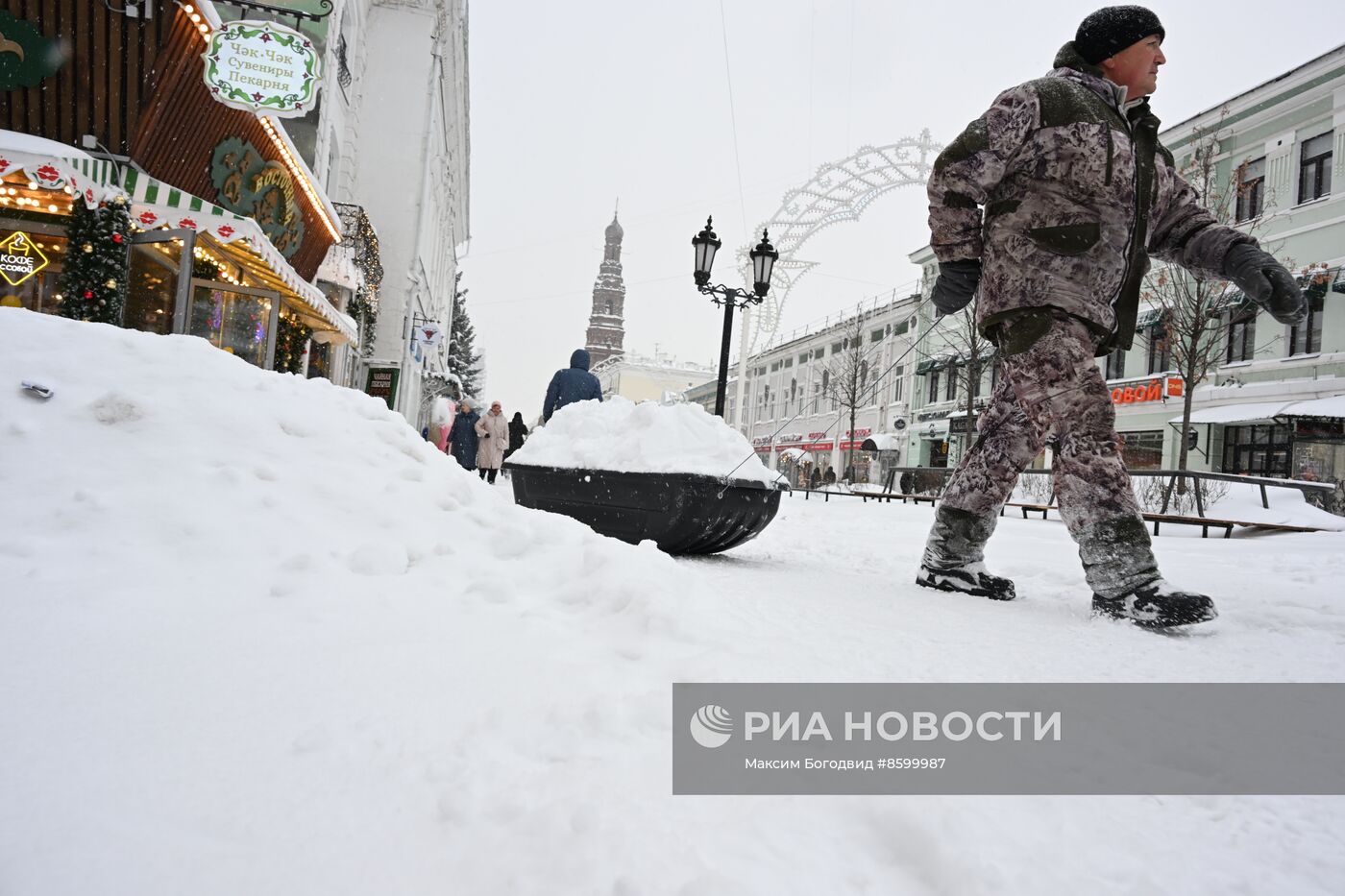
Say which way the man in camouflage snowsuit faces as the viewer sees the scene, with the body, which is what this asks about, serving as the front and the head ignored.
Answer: to the viewer's right

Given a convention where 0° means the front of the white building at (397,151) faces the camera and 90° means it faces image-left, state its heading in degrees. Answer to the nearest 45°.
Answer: approximately 270°

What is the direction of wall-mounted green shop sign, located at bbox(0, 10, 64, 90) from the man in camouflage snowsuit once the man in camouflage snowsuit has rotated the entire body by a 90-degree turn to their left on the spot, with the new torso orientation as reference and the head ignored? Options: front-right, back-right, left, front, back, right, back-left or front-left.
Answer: left

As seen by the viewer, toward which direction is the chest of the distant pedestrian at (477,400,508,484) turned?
toward the camera

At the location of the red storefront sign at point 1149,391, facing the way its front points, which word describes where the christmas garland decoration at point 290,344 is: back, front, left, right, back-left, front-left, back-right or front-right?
front

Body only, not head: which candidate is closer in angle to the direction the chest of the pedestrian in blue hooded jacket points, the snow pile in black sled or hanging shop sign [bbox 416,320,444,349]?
the hanging shop sign

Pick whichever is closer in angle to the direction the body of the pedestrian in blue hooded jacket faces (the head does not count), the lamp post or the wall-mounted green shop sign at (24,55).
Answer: the lamp post

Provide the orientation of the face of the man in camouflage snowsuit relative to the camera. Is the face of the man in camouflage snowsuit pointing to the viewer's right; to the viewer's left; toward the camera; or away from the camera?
to the viewer's right

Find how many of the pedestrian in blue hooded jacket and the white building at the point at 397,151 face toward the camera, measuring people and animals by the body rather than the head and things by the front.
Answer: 0

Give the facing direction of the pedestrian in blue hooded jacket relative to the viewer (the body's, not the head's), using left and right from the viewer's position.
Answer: facing away from the viewer

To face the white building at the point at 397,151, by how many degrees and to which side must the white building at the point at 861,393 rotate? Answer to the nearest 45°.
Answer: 0° — it already faces it

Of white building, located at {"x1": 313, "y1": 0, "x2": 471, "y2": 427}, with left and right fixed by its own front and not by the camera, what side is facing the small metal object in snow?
right

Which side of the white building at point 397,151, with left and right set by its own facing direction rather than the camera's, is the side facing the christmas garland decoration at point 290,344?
right

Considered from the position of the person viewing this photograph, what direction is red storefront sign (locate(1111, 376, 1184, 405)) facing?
facing the viewer and to the left of the viewer
